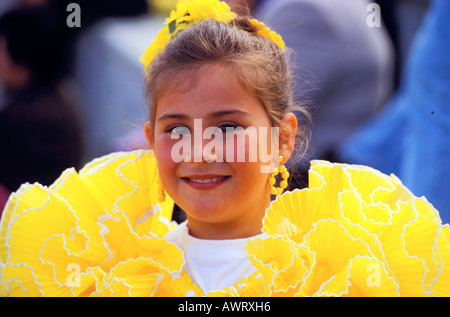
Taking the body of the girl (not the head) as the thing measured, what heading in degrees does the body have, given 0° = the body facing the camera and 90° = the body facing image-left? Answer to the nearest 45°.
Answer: approximately 0°

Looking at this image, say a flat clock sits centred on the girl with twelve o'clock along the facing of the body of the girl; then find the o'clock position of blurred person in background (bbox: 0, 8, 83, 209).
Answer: The blurred person in background is roughly at 5 o'clock from the girl.

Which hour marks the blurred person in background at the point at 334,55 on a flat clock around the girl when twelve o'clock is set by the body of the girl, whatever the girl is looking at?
The blurred person in background is roughly at 7 o'clock from the girl.

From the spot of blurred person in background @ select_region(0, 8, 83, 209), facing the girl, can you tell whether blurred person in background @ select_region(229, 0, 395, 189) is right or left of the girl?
left
